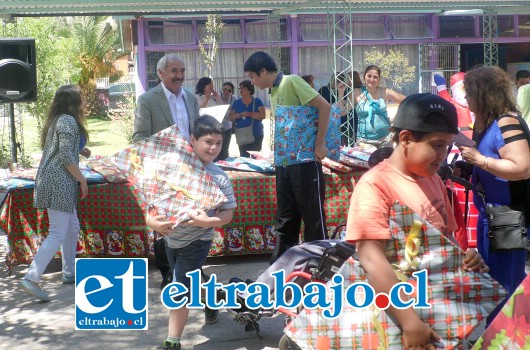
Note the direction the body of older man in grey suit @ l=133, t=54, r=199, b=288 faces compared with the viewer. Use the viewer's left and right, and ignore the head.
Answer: facing the viewer and to the right of the viewer

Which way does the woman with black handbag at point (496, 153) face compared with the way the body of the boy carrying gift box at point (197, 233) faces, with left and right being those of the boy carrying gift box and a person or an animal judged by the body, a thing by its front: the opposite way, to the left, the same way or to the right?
to the right

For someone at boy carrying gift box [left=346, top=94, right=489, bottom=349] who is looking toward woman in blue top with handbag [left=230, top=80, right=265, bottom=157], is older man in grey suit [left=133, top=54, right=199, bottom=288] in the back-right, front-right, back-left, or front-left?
front-left

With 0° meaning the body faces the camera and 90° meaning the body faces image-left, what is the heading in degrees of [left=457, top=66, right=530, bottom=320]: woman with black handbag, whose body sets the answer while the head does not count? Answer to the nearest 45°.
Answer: approximately 90°

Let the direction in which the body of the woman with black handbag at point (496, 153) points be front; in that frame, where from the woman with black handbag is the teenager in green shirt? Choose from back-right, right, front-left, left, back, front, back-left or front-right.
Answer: front-right

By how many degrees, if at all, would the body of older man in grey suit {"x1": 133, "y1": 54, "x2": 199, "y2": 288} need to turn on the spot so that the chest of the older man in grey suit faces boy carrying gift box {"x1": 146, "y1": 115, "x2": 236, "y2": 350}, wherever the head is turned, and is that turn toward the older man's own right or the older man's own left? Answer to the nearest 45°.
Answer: approximately 45° to the older man's own right

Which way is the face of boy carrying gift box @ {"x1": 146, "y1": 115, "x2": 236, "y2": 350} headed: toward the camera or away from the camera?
toward the camera

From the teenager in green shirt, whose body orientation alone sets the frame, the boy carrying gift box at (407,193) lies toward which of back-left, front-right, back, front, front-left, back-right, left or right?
front-left

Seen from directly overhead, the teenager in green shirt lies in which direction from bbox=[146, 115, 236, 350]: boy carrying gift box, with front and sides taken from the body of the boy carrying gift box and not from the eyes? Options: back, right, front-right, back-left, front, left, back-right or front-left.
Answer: back

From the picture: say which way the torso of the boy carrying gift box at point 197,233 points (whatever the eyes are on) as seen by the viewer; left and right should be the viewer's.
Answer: facing the viewer and to the left of the viewer
